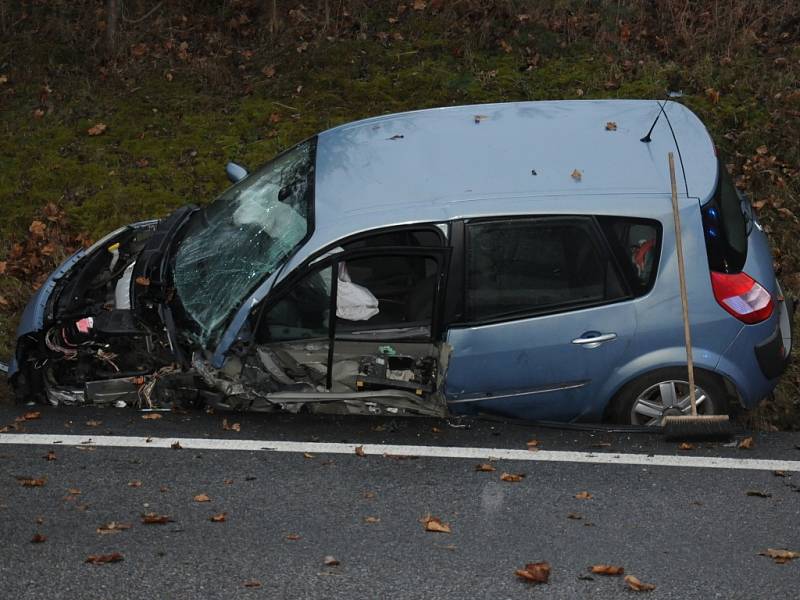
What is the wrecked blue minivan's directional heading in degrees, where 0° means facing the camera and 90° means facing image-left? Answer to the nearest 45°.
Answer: approximately 90°

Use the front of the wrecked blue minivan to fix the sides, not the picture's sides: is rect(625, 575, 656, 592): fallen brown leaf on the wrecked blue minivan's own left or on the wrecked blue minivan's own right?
on the wrecked blue minivan's own left

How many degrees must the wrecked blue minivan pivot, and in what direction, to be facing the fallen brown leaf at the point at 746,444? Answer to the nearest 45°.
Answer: approximately 180°

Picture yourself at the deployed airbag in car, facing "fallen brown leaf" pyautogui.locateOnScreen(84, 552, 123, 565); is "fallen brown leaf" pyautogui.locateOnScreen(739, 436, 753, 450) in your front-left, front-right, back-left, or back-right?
back-left

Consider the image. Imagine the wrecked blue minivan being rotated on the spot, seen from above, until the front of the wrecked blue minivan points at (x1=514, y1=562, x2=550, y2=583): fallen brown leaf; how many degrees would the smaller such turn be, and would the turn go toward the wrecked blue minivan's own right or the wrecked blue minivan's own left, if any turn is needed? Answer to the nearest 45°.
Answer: approximately 90° to the wrecked blue minivan's own left

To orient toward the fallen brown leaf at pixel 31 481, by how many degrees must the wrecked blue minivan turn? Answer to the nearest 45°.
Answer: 0° — it already faces it

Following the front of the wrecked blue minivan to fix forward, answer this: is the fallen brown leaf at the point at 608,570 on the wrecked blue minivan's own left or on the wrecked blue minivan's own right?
on the wrecked blue minivan's own left

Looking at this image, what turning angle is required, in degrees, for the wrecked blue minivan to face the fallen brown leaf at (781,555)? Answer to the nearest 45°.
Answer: approximately 135° to its left

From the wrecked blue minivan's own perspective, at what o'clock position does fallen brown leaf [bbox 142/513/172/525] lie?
The fallen brown leaf is roughly at 11 o'clock from the wrecked blue minivan.
